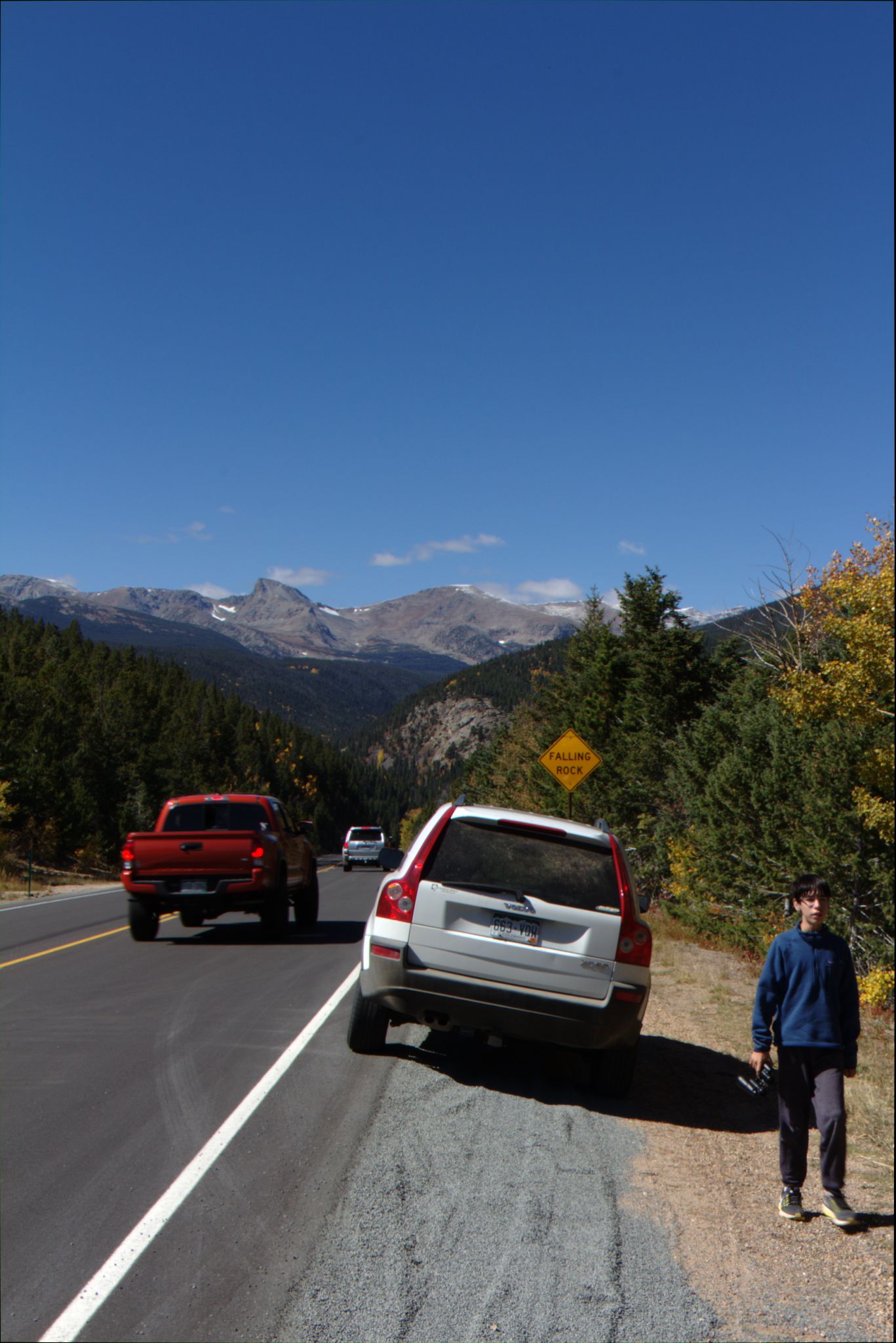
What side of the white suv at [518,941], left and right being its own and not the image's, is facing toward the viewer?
back

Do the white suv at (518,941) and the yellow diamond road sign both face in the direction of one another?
yes

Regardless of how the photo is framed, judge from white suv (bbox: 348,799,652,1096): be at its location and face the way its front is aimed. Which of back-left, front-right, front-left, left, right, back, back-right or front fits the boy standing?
back-right

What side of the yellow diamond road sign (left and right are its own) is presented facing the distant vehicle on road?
back

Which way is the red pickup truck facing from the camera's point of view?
away from the camera

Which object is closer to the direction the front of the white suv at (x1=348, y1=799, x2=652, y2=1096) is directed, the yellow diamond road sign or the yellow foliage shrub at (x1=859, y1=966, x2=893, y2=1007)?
the yellow diamond road sign

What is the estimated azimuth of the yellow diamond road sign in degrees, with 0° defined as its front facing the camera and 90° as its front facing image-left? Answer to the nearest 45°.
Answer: approximately 0°

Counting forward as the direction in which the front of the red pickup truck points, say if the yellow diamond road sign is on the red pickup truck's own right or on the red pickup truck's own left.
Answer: on the red pickup truck's own right

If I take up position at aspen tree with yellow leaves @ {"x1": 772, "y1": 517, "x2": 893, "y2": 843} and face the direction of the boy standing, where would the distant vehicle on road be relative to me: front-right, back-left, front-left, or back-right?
back-right

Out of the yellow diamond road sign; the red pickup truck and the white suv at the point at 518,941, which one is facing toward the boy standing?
the yellow diamond road sign

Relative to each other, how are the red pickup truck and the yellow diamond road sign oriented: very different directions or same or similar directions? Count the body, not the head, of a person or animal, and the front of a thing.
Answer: very different directions

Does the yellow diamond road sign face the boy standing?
yes
